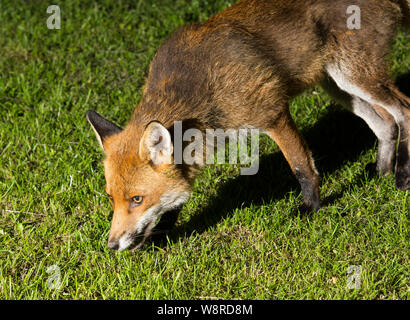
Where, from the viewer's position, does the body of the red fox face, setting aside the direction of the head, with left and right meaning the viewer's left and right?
facing the viewer and to the left of the viewer
